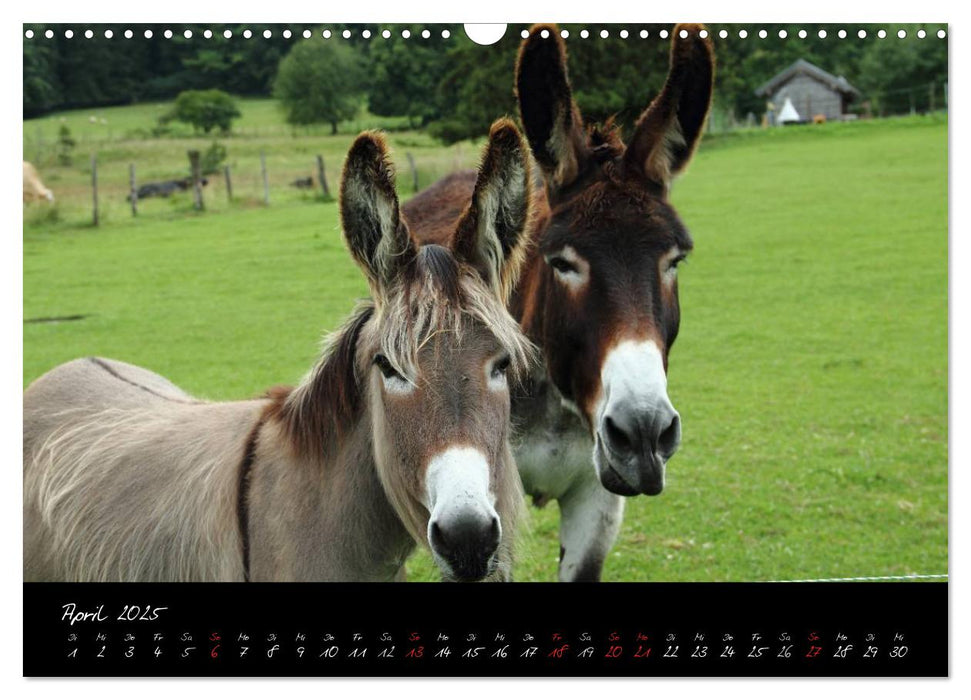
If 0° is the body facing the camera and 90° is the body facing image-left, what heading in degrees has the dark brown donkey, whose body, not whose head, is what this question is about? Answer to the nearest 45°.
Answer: approximately 315°

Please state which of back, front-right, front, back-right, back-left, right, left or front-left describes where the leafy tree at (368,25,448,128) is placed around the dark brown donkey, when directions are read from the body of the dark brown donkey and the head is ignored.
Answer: back

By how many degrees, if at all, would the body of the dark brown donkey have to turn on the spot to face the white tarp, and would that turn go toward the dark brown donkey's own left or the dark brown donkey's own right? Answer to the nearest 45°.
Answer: approximately 90° to the dark brown donkey's own left

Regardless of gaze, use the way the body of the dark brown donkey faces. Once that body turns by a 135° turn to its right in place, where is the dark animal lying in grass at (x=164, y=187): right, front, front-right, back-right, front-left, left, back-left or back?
front-right

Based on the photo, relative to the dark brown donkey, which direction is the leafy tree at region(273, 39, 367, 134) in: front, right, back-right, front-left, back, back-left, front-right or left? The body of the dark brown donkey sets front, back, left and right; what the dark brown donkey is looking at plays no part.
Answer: back
